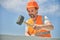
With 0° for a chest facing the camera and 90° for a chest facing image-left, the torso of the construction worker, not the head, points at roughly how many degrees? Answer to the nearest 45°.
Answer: approximately 45°
